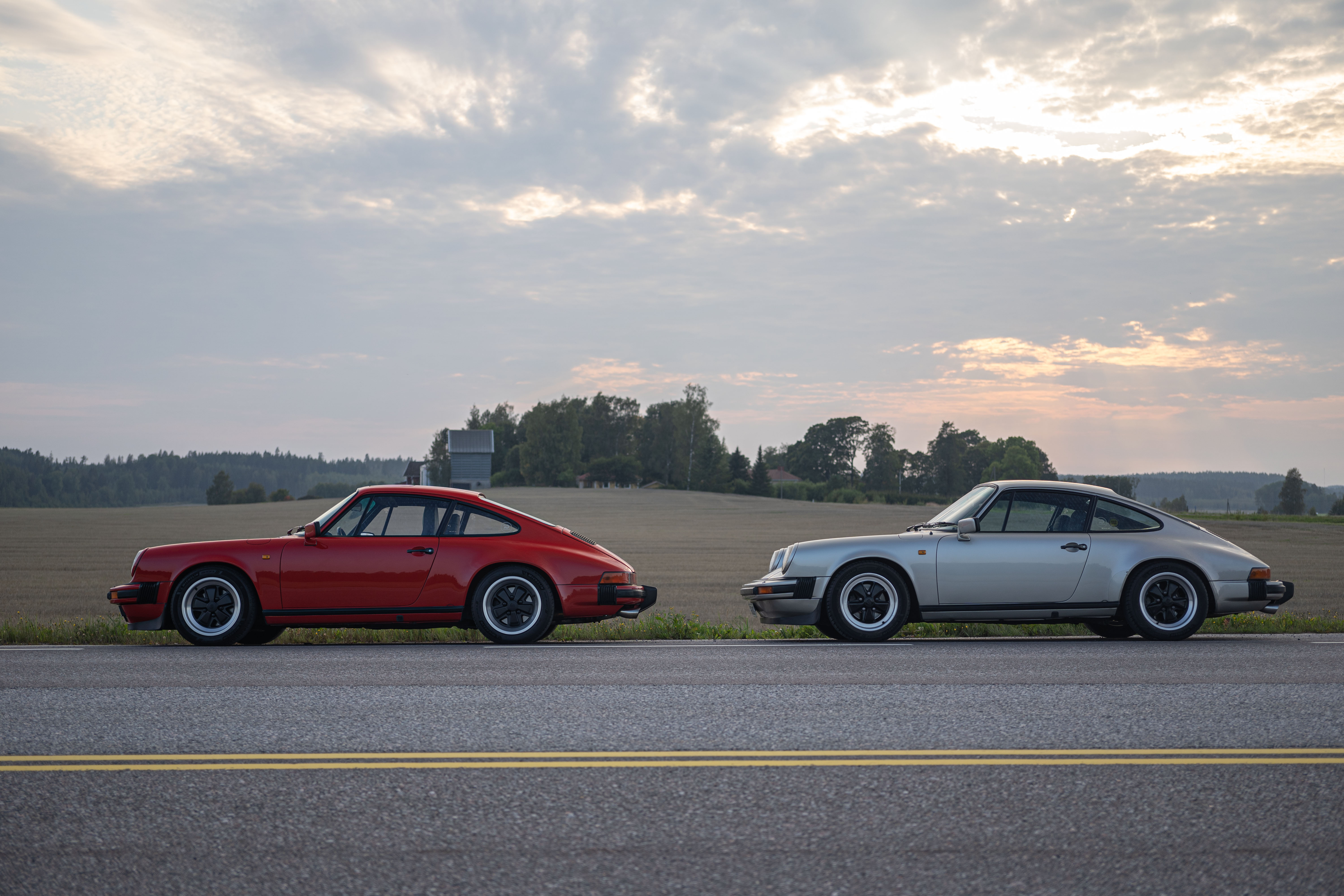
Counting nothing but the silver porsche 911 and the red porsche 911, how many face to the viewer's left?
2

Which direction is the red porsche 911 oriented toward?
to the viewer's left

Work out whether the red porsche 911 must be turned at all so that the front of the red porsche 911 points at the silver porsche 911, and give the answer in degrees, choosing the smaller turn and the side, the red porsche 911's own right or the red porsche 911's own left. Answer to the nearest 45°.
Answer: approximately 180°

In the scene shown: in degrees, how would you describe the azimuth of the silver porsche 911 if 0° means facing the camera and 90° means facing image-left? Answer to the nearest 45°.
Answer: approximately 90°

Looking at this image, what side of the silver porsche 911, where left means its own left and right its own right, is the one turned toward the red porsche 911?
front
